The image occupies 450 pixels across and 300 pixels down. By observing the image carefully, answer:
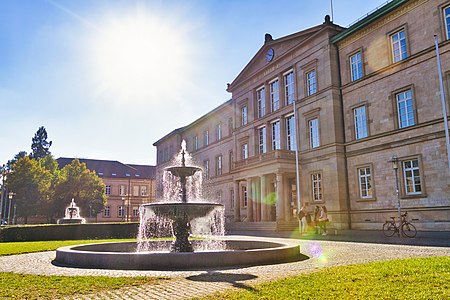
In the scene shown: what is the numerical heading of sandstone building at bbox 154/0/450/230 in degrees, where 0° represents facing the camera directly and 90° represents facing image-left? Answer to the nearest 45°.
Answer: approximately 45°

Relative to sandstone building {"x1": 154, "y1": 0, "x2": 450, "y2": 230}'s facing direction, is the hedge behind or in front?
in front

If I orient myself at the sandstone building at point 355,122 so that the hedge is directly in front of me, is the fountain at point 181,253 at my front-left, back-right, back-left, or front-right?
front-left

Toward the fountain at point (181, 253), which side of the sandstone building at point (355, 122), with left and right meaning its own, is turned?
front
